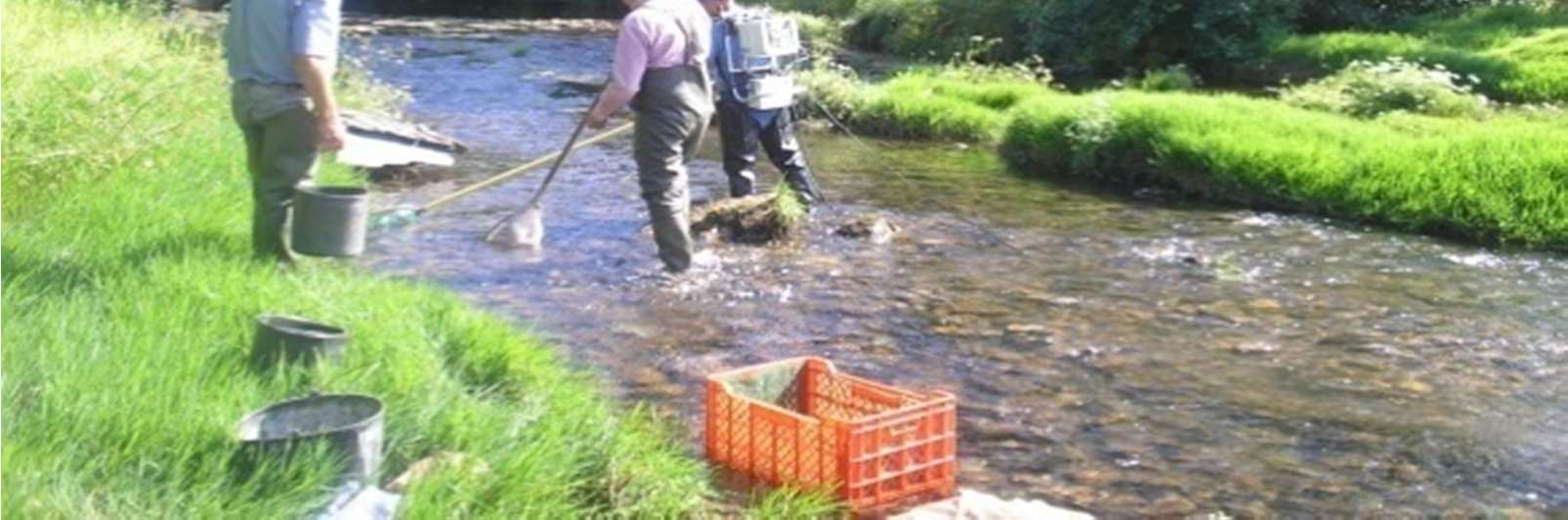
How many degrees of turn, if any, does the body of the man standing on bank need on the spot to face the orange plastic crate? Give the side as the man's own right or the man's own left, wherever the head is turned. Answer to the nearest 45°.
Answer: approximately 90° to the man's own right

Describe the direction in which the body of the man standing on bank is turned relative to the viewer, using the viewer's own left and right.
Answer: facing away from the viewer and to the right of the viewer

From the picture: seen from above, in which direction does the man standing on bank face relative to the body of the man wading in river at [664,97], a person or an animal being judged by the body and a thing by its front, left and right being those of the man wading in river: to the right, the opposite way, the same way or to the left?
to the right

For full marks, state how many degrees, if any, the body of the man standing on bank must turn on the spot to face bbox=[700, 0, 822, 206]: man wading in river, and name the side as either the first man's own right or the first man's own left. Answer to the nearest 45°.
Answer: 0° — they already face them

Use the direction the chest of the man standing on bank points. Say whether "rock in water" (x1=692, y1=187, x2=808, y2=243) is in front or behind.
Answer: in front

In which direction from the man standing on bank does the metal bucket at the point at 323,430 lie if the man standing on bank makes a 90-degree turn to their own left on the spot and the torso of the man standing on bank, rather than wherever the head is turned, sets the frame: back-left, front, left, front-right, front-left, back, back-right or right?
back-left

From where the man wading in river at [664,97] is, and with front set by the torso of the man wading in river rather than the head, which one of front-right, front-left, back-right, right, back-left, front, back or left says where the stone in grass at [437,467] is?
back-left

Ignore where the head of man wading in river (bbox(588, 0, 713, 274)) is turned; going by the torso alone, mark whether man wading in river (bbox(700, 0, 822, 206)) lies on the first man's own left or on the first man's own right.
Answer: on the first man's own right

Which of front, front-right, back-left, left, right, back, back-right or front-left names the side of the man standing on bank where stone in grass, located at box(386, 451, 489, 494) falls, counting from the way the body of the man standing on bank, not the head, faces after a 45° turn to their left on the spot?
back

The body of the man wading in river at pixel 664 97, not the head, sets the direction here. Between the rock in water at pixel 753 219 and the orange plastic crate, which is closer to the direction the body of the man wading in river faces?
the rock in water

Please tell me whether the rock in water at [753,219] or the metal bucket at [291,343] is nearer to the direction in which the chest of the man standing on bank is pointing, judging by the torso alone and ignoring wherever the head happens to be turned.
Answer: the rock in water

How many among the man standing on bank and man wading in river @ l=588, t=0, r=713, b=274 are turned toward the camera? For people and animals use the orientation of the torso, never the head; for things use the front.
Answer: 0

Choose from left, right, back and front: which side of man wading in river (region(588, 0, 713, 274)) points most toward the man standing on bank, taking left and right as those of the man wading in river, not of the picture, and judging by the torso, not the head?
left

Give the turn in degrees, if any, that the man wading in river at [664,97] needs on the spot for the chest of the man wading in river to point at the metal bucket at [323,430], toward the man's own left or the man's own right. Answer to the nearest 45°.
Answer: approximately 135° to the man's own left

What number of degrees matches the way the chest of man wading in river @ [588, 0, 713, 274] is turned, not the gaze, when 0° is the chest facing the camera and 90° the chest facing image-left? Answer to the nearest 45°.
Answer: approximately 135°
